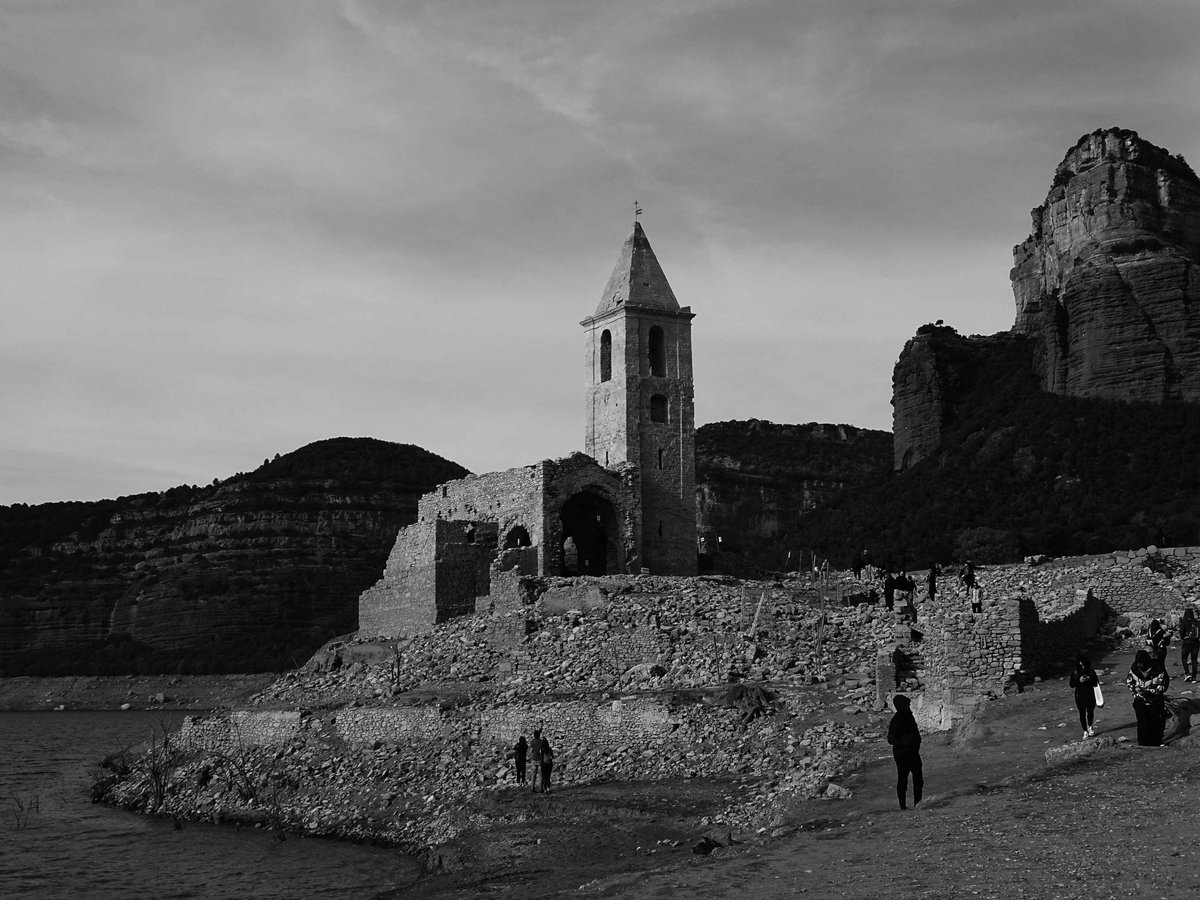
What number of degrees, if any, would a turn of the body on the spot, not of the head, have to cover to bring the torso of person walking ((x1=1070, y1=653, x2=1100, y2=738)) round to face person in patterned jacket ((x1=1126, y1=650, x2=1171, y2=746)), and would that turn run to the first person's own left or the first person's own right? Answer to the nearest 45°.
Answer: approximately 45° to the first person's own left

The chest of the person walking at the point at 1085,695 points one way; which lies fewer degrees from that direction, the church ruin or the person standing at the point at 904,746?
the person standing

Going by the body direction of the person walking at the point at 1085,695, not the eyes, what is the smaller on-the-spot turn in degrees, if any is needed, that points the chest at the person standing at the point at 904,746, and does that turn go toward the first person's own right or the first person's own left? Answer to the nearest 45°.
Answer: approximately 45° to the first person's own right

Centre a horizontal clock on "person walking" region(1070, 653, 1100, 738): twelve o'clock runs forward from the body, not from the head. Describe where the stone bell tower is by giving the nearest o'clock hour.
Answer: The stone bell tower is roughly at 5 o'clock from the person walking.

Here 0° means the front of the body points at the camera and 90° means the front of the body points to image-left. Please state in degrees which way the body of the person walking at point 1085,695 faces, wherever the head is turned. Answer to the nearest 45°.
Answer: approximately 0°

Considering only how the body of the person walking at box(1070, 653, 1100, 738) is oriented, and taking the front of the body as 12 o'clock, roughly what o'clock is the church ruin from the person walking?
The church ruin is roughly at 5 o'clock from the person walking.

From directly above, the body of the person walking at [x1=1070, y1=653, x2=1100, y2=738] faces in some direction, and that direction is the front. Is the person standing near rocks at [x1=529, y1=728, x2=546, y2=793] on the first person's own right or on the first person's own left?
on the first person's own right
